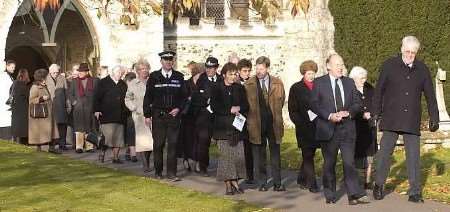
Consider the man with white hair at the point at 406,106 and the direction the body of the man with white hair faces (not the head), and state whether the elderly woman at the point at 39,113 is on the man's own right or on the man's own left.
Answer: on the man's own right

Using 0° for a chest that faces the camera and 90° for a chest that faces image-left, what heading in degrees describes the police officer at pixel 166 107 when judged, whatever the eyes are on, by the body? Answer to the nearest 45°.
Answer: approximately 0°

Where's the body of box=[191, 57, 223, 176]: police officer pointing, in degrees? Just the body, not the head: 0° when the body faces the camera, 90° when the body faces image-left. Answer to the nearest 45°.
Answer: approximately 315°

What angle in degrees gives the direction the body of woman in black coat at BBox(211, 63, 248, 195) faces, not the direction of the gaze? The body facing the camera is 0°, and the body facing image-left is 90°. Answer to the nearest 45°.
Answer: approximately 315°

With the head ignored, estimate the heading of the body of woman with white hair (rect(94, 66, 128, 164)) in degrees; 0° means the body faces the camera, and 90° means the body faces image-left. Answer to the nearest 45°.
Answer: approximately 315°

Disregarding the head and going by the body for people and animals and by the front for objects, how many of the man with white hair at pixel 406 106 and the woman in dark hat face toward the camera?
2
